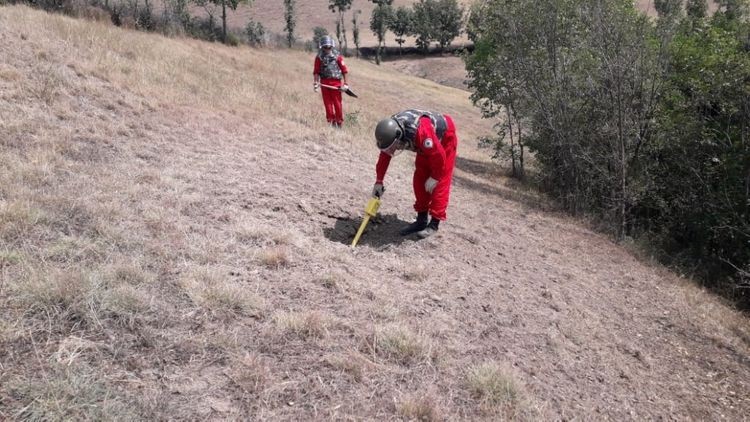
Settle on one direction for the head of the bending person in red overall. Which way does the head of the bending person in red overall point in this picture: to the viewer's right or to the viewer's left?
to the viewer's left

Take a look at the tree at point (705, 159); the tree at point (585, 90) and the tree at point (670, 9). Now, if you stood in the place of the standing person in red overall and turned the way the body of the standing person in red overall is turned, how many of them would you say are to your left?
3

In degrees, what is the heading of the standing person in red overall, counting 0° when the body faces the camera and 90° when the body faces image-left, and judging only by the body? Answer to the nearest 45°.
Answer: approximately 0°

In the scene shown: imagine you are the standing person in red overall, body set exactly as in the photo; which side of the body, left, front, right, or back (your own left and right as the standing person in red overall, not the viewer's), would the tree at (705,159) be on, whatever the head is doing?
left

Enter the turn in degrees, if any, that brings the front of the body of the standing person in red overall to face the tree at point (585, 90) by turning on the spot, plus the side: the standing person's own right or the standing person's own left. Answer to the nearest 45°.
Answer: approximately 90° to the standing person's own left
